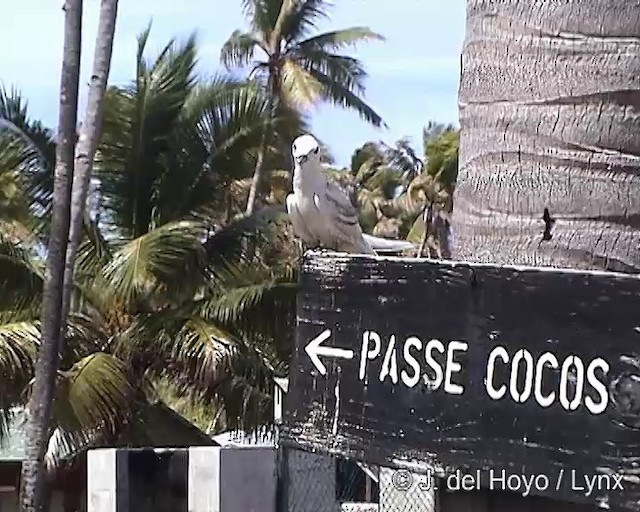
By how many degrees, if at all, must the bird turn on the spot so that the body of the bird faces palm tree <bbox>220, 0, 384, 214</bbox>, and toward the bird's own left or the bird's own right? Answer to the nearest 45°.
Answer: approximately 135° to the bird's own right

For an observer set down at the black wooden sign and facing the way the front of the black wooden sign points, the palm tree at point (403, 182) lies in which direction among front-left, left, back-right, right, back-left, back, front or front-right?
back

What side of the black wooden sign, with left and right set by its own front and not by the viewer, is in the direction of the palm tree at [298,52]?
back

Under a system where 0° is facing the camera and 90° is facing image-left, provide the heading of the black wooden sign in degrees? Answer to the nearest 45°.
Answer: approximately 0°
